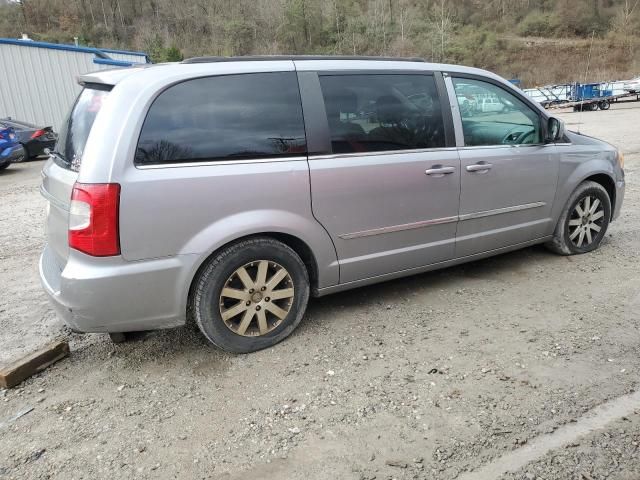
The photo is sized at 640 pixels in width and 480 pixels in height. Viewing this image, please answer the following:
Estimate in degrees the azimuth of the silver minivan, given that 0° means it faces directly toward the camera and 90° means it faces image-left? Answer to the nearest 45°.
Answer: approximately 225°

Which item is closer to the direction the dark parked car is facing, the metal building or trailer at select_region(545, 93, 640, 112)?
the metal building

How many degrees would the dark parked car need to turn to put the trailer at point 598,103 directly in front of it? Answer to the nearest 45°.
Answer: approximately 135° to its right

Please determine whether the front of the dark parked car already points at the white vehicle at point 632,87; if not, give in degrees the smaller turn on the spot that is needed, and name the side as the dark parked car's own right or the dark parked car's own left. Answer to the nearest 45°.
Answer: approximately 135° to the dark parked car's own right

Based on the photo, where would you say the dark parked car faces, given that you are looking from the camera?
facing away from the viewer and to the left of the viewer

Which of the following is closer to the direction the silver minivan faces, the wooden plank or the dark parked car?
the dark parked car

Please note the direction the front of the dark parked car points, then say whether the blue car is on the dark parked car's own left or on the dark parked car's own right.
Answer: on the dark parked car's own left

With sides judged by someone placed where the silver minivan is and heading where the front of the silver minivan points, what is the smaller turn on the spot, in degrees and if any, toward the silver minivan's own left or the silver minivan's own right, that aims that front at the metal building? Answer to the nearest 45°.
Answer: approximately 90° to the silver minivan's own left

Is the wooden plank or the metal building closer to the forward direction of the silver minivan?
the metal building

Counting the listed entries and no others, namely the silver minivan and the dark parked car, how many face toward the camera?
0

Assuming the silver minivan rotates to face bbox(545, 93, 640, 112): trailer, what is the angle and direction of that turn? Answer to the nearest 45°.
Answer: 0° — it already faces it

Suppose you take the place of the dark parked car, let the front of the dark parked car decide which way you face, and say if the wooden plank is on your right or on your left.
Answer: on your left
